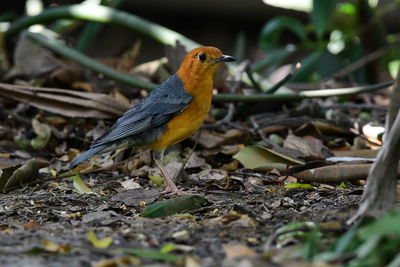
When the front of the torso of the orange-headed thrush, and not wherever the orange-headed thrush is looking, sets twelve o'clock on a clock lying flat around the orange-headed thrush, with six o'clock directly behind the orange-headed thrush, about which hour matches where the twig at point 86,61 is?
The twig is roughly at 8 o'clock from the orange-headed thrush.

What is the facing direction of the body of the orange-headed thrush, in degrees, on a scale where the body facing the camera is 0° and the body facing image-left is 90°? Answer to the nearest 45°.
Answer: approximately 270°

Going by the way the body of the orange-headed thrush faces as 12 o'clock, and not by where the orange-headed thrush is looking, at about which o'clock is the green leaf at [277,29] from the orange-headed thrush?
The green leaf is roughly at 10 o'clock from the orange-headed thrush.

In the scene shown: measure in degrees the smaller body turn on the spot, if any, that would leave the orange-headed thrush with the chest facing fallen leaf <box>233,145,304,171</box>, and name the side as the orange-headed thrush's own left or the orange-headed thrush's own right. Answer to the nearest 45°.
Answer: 0° — it already faces it

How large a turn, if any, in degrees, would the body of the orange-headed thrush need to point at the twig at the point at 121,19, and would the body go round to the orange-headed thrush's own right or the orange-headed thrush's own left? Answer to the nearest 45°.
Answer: approximately 90° to the orange-headed thrush's own left

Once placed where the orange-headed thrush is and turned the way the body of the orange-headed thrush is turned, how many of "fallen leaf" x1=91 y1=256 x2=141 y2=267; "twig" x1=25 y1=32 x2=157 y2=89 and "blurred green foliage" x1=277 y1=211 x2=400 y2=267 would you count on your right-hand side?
2

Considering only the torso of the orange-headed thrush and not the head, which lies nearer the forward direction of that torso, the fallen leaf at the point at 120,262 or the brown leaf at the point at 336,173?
the brown leaf

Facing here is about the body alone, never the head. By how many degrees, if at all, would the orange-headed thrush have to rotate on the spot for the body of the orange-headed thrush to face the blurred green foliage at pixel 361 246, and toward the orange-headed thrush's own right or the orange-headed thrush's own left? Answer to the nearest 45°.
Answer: approximately 90° to the orange-headed thrush's own right

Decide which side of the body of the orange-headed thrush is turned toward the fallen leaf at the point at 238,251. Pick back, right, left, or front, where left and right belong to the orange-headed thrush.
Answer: right

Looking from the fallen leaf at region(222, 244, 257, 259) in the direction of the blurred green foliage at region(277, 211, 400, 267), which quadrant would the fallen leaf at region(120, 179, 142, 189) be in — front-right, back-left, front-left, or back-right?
back-left

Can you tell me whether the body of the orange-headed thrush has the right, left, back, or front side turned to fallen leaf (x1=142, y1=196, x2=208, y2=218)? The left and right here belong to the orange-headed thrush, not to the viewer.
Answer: right
